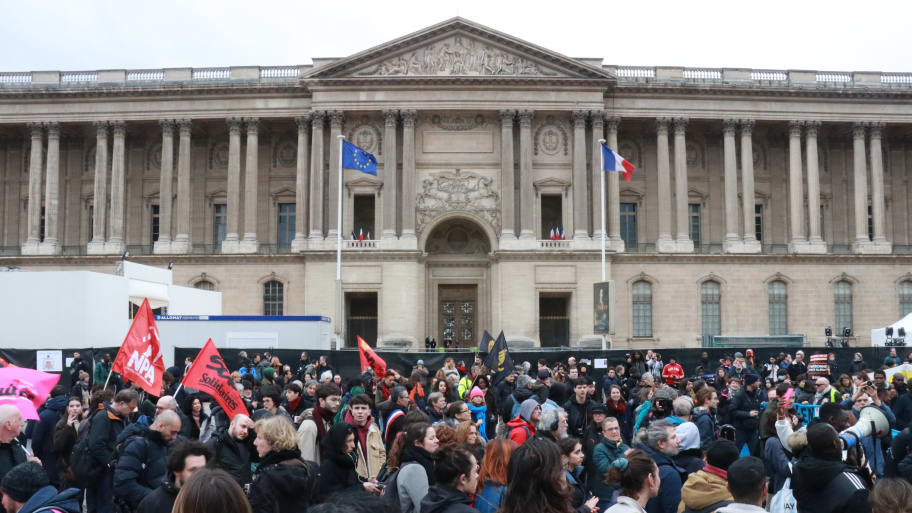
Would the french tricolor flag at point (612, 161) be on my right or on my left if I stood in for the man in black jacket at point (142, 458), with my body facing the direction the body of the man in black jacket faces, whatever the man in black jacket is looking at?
on my left

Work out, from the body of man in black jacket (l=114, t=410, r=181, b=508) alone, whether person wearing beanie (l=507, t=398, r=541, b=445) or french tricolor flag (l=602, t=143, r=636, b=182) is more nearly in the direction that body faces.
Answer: the person wearing beanie

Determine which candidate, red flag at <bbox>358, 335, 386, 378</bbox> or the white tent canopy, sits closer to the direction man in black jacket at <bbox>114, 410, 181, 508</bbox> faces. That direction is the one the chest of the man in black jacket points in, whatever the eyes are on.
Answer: the white tent canopy

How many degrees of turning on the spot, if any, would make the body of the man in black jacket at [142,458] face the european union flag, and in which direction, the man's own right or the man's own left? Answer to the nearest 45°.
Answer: approximately 90° to the man's own left

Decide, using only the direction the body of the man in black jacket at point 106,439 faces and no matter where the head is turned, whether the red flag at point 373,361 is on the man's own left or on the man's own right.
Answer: on the man's own left
